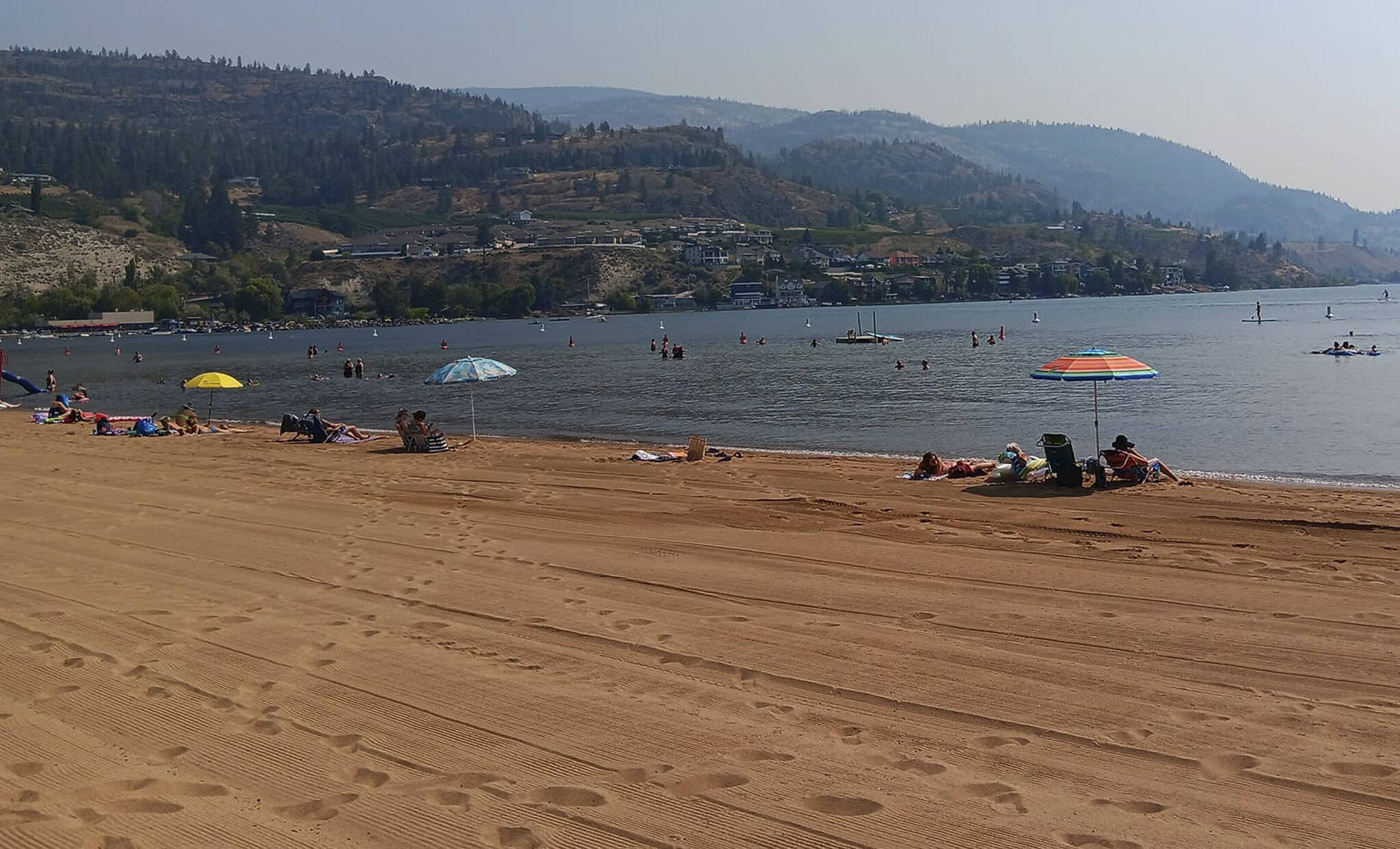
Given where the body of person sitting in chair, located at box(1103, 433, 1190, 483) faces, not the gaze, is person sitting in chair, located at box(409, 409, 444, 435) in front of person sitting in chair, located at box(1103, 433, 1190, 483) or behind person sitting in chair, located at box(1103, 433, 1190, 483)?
behind

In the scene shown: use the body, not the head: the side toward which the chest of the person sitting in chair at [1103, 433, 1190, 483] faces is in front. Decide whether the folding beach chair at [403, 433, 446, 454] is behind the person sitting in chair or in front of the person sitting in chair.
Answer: behind

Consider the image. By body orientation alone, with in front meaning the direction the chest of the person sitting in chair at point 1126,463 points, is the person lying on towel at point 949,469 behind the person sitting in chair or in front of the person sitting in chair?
behind

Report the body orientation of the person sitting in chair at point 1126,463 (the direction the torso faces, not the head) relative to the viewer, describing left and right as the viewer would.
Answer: facing to the right of the viewer

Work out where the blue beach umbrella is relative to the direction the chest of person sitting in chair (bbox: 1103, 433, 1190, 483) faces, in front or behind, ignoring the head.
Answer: behind

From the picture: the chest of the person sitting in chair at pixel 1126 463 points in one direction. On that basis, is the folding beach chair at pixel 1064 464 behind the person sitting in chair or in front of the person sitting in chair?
behind
